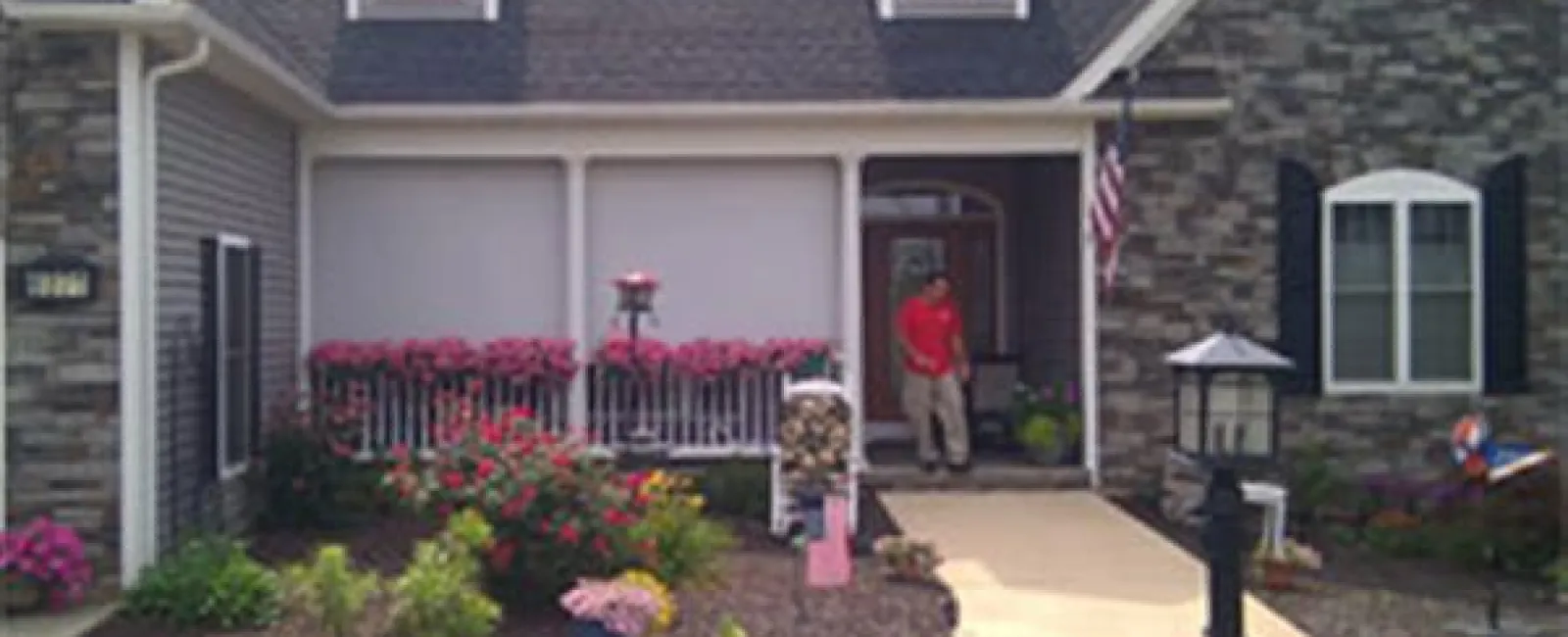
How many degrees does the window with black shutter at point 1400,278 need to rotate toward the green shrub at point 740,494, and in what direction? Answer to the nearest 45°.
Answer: approximately 45° to its right

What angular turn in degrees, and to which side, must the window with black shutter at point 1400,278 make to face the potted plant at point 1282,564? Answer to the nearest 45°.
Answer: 0° — it already faces it

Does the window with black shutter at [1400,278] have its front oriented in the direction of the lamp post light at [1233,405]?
yes

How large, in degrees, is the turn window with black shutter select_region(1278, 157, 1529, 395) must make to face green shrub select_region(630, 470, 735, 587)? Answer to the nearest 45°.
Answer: approximately 45° to its right

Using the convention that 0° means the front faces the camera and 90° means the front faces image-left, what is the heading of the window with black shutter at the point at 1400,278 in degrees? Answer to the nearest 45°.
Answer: approximately 0°

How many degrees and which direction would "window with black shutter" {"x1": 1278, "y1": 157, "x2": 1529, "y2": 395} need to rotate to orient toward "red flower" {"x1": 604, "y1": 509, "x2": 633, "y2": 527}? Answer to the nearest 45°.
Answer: approximately 45° to its right

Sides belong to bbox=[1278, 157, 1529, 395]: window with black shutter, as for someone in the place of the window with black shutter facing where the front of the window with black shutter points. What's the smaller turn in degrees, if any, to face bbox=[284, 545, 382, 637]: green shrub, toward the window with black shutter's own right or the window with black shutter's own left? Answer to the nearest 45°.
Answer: approximately 45° to the window with black shutter's own right
